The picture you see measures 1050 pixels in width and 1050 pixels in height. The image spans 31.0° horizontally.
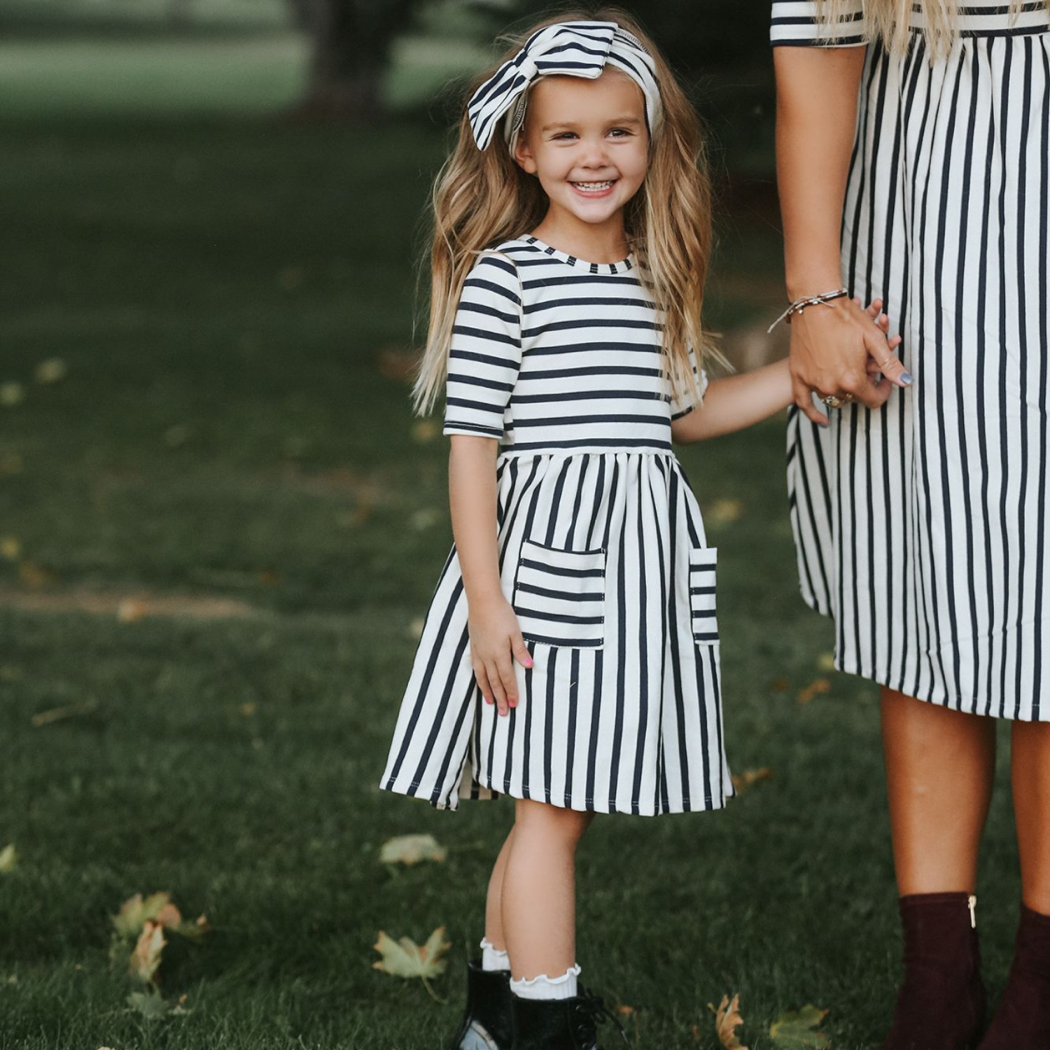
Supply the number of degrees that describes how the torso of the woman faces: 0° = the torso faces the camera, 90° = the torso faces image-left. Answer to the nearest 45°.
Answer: approximately 0°

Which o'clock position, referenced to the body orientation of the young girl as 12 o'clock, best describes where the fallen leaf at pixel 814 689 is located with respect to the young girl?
The fallen leaf is roughly at 8 o'clock from the young girl.

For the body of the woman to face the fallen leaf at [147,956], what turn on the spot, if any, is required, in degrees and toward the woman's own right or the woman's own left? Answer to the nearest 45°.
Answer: approximately 90° to the woman's own right

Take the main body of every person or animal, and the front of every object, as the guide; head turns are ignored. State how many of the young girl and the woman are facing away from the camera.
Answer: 0

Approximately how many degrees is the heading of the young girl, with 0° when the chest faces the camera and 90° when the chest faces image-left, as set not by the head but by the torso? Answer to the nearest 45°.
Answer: approximately 315°

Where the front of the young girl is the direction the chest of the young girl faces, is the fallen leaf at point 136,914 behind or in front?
behind

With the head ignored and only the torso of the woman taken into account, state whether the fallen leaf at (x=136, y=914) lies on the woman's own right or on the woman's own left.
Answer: on the woman's own right

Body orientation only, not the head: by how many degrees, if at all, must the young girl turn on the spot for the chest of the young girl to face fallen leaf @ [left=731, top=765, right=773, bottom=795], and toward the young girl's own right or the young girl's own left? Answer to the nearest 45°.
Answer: approximately 135° to the young girl's own left

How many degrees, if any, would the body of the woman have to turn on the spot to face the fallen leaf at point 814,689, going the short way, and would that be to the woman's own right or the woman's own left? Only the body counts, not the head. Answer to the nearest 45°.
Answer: approximately 180°

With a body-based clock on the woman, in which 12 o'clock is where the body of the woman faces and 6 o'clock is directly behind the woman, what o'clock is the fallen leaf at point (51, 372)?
The fallen leaf is roughly at 5 o'clock from the woman.
